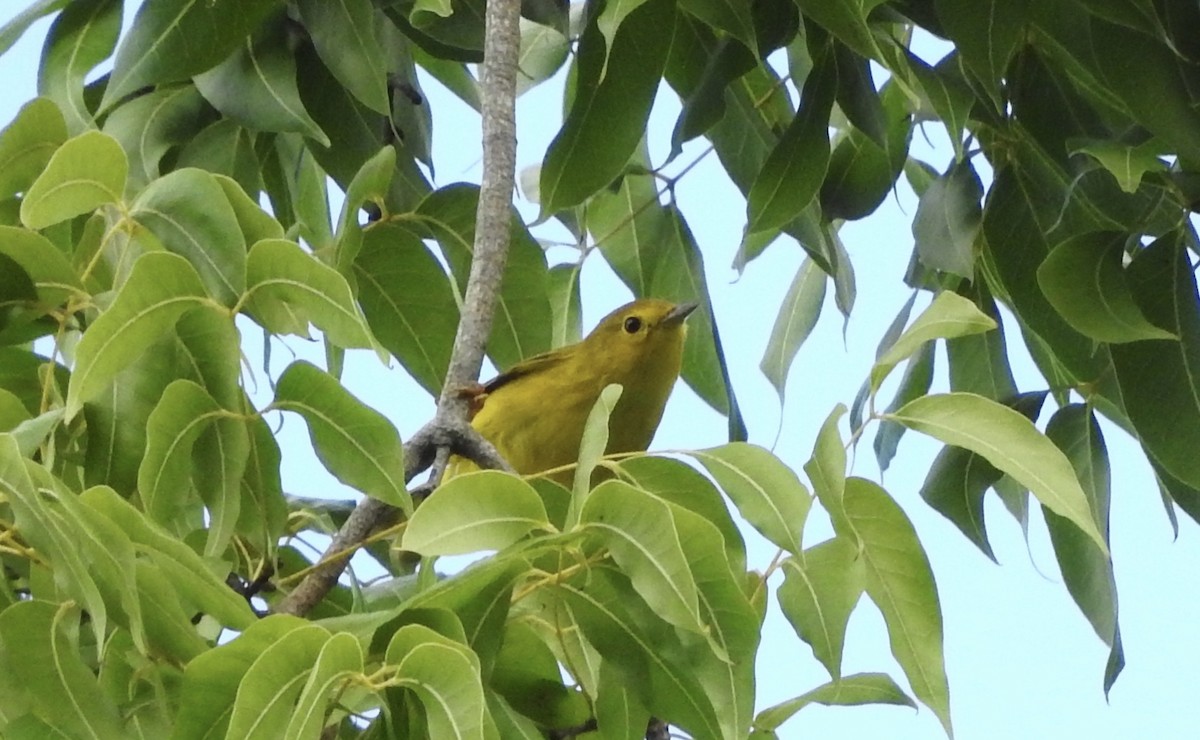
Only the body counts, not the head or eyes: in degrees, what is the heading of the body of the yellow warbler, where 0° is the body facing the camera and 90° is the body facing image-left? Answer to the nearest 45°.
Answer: approximately 270°

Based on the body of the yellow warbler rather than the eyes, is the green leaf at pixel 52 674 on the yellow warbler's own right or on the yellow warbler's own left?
on the yellow warbler's own right

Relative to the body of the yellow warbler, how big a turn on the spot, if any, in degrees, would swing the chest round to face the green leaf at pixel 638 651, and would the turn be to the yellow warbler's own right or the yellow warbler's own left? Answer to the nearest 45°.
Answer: approximately 90° to the yellow warbler's own right

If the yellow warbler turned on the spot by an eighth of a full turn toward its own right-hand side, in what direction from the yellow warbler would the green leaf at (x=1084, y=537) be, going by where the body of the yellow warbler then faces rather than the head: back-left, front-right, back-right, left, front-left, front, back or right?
front

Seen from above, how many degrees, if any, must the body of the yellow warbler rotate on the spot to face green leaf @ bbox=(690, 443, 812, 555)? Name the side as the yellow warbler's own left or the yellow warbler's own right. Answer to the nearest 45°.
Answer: approximately 90° to the yellow warbler's own right

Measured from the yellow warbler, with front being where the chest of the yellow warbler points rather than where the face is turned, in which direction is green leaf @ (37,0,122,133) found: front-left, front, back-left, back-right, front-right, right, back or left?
back-right
